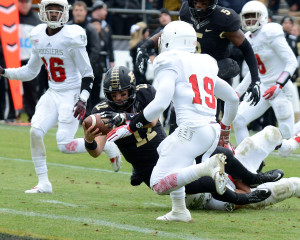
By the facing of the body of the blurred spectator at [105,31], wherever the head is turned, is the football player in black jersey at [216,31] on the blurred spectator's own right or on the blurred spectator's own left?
on the blurred spectator's own left

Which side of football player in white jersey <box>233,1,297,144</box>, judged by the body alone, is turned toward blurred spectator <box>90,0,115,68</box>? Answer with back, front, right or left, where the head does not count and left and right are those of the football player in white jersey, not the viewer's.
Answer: right

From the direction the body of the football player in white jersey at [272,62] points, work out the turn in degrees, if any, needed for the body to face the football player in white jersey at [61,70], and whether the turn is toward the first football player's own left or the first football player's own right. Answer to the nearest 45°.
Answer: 0° — they already face them

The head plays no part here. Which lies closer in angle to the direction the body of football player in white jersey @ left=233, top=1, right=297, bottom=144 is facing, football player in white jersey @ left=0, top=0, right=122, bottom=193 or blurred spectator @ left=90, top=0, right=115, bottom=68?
the football player in white jersey

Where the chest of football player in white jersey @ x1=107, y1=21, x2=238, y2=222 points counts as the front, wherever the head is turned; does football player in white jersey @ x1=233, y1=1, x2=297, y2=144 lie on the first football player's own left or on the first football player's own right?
on the first football player's own right

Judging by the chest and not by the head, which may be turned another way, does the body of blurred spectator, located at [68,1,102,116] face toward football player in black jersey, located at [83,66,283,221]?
yes

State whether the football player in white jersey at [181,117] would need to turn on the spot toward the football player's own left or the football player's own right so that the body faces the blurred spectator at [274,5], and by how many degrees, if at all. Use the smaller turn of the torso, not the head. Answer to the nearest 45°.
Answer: approximately 45° to the football player's own right

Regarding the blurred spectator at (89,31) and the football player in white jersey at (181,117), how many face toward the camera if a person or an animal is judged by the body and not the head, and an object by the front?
1

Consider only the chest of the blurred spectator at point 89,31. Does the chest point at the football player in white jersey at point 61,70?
yes
